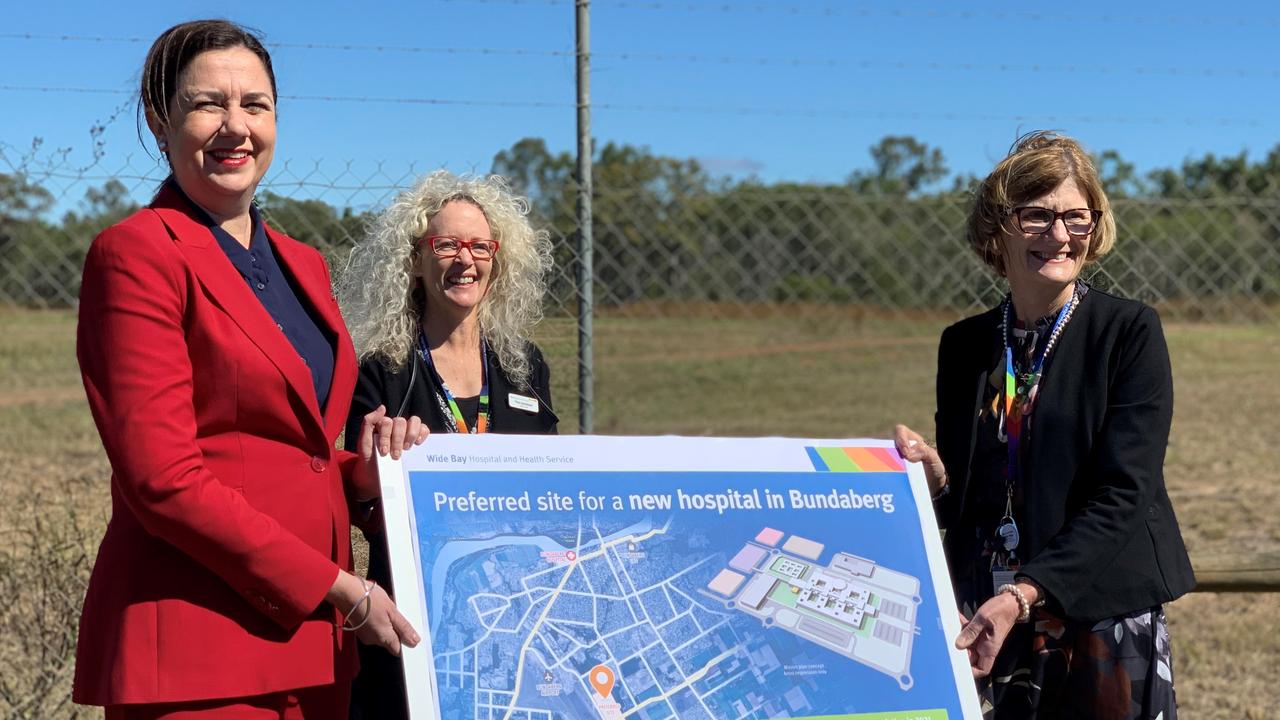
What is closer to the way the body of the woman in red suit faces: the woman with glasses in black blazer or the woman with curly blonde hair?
the woman with glasses in black blazer

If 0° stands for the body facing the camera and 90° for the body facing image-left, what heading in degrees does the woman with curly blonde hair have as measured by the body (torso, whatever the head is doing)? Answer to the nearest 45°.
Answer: approximately 0°

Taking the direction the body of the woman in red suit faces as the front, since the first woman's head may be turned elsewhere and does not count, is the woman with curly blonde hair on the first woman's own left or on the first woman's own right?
on the first woman's own left

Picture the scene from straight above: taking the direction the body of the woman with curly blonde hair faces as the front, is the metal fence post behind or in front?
behind

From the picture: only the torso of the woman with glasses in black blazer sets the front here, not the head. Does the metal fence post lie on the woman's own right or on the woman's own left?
on the woman's own right

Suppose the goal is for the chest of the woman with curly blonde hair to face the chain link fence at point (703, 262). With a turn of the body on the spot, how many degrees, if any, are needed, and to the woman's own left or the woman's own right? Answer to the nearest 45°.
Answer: approximately 180°

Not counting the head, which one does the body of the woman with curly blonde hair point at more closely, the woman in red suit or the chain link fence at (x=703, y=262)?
the woman in red suit

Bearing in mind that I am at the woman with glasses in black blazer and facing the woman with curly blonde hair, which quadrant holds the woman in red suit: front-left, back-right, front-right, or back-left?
front-left

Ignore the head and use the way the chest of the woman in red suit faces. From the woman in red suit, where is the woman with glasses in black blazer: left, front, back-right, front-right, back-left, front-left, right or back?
front-left

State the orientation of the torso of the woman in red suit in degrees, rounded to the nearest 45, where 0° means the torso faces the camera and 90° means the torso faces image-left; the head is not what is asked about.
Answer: approximately 315°

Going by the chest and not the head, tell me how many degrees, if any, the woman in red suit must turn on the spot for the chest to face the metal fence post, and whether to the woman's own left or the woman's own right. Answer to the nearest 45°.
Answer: approximately 90° to the woman's own left

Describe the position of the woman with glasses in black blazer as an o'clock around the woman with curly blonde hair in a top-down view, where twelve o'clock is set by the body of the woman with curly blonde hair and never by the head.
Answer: The woman with glasses in black blazer is roughly at 10 o'clock from the woman with curly blonde hair.

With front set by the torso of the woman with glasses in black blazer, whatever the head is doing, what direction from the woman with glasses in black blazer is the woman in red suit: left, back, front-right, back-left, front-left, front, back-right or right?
front

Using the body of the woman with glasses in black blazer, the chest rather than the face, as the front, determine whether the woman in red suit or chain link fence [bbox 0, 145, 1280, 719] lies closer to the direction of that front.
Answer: the woman in red suit

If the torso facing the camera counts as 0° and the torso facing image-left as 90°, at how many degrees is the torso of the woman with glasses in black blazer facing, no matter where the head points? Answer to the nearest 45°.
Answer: approximately 45°

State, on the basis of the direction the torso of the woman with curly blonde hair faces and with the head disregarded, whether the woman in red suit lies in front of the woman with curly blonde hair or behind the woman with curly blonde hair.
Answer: in front

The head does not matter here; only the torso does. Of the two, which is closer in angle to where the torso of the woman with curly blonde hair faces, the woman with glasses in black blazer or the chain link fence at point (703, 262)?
the woman with glasses in black blazer
